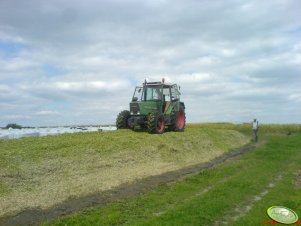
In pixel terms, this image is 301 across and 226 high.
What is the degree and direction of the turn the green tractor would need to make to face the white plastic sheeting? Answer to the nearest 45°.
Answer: approximately 45° to its right
